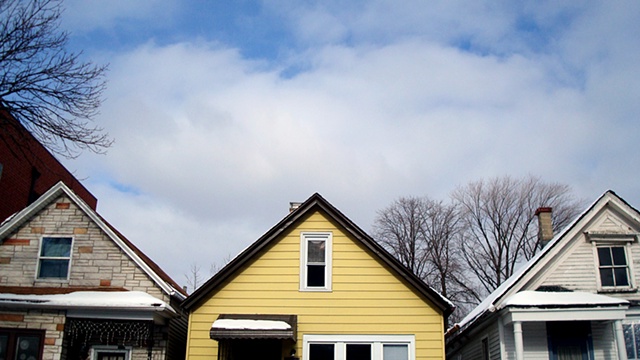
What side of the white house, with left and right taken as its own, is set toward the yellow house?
right

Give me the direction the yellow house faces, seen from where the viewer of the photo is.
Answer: facing the viewer

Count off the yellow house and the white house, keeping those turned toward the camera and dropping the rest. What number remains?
2

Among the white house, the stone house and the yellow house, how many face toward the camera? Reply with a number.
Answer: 3

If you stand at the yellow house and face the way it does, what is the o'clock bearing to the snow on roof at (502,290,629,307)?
The snow on roof is roughly at 9 o'clock from the yellow house.

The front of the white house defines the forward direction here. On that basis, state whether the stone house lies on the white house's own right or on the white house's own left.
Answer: on the white house's own right

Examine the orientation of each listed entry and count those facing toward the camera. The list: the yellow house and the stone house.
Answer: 2

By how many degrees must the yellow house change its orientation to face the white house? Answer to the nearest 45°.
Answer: approximately 90° to its left

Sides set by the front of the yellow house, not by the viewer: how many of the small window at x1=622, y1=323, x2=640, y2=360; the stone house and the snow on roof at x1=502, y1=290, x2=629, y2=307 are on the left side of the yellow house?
2

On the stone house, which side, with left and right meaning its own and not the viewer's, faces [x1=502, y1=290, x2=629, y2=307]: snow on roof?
left

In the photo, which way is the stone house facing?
toward the camera

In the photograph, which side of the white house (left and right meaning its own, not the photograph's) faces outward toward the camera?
front
